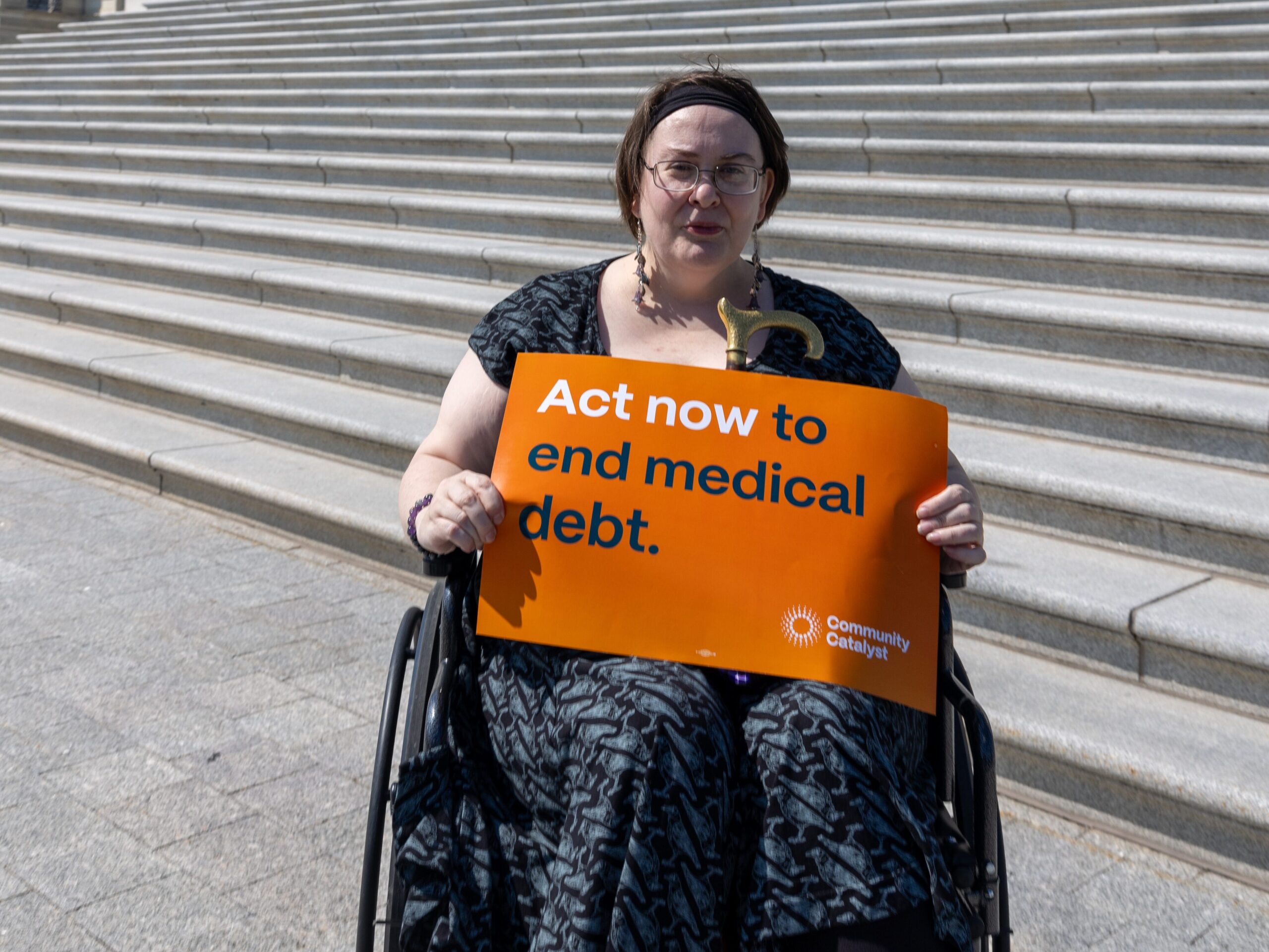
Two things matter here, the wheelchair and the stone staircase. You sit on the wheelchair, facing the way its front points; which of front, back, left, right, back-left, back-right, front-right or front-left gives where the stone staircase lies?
back

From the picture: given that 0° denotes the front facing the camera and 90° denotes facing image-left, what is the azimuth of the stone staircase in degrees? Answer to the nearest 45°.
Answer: approximately 45°

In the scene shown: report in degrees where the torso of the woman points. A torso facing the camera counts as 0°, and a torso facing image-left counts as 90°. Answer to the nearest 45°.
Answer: approximately 0°

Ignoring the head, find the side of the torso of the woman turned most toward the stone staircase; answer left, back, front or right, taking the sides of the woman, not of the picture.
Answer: back

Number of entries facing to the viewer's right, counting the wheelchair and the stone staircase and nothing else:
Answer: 0

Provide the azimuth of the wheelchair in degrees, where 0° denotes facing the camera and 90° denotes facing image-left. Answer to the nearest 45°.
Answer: approximately 0°

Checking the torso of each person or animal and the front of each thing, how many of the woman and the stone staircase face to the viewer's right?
0
